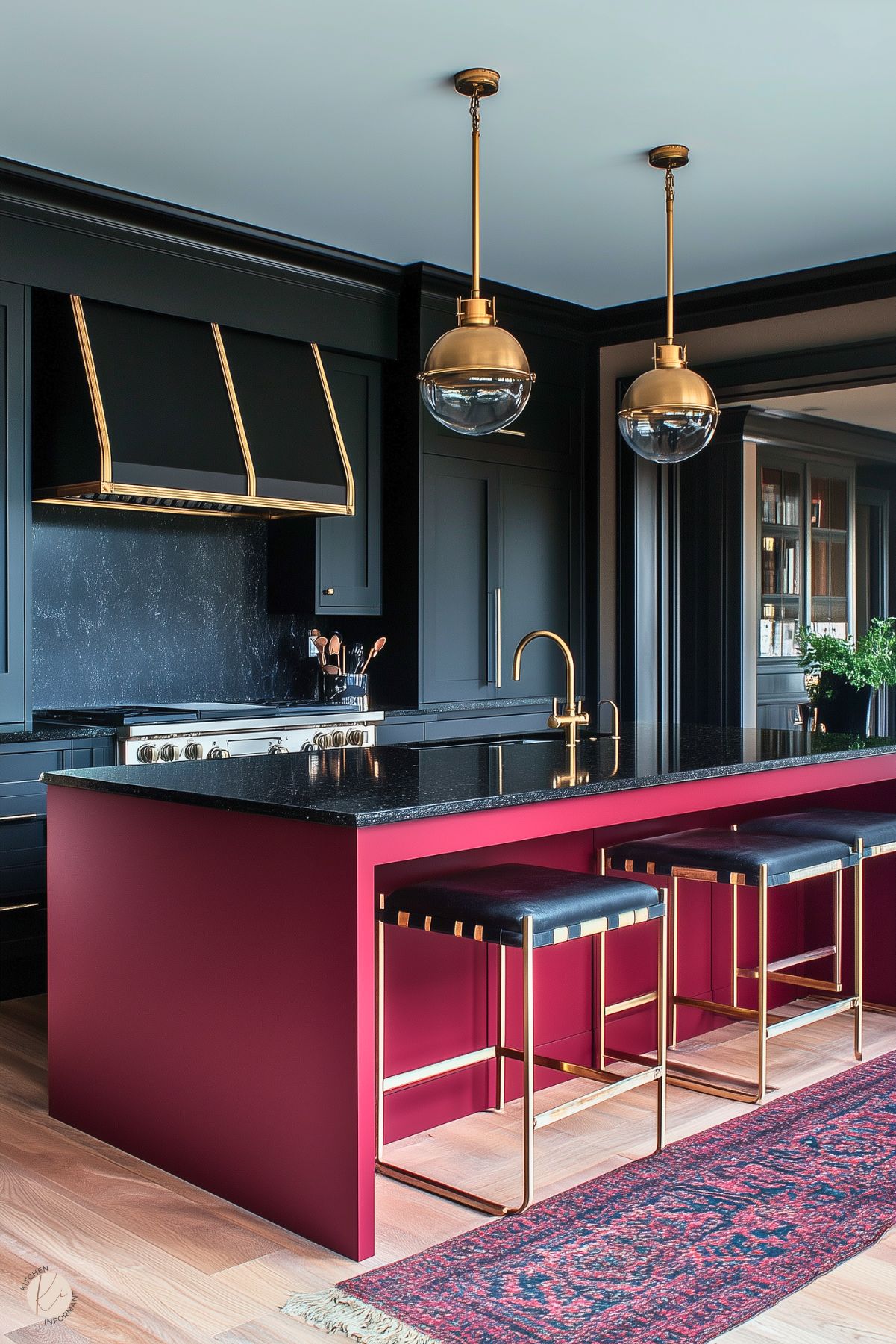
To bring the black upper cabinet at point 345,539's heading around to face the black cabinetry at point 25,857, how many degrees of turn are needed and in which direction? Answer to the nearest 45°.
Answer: approximately 90° to its right

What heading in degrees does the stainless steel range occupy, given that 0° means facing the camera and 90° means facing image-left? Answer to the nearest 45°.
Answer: approximately 315°

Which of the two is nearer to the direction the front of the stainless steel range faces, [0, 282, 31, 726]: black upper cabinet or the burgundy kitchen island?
the burgundy kitchen island

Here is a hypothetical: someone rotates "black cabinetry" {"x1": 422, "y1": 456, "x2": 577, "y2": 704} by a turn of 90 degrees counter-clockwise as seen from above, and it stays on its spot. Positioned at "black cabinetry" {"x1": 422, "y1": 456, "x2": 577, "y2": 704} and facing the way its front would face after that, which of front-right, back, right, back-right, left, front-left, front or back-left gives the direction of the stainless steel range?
back

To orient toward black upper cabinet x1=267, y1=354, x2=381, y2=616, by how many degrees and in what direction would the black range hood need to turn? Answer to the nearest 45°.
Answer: approximately 90° to its left

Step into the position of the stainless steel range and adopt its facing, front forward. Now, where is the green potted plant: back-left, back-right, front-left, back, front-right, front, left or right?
front-left

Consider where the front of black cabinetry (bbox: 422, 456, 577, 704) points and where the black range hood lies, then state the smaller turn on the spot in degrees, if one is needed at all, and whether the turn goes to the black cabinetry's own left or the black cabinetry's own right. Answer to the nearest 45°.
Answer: approximately 90° to the black cabinetry's own right

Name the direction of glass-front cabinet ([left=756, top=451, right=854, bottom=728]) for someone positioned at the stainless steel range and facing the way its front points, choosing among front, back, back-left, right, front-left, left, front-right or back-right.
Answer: left

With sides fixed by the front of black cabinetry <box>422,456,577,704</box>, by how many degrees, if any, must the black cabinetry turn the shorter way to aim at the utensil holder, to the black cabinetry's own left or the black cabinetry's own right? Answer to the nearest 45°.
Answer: approximately 90° to the black cabinetry's own right
